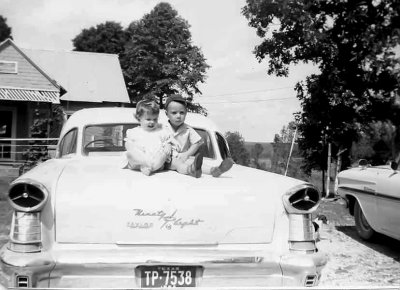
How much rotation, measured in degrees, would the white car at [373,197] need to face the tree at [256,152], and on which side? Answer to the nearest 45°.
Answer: approximately 45° to its right

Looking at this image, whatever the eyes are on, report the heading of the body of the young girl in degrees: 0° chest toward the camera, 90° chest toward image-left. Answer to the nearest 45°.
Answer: approximately 0°

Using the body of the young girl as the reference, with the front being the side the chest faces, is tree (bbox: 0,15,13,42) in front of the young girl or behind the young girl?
behind

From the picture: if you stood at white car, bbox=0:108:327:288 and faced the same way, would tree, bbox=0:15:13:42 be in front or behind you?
in front

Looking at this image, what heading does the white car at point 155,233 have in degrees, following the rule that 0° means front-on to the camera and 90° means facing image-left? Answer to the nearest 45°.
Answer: approximately 180°

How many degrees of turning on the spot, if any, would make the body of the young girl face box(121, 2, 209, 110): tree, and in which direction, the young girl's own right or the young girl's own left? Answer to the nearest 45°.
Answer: approximately 180°

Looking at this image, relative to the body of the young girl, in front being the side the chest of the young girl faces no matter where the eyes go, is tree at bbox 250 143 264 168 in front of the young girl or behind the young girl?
behind

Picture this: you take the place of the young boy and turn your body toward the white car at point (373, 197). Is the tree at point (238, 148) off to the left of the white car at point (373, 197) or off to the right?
left

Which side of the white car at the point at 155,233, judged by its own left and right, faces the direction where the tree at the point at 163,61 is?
front
